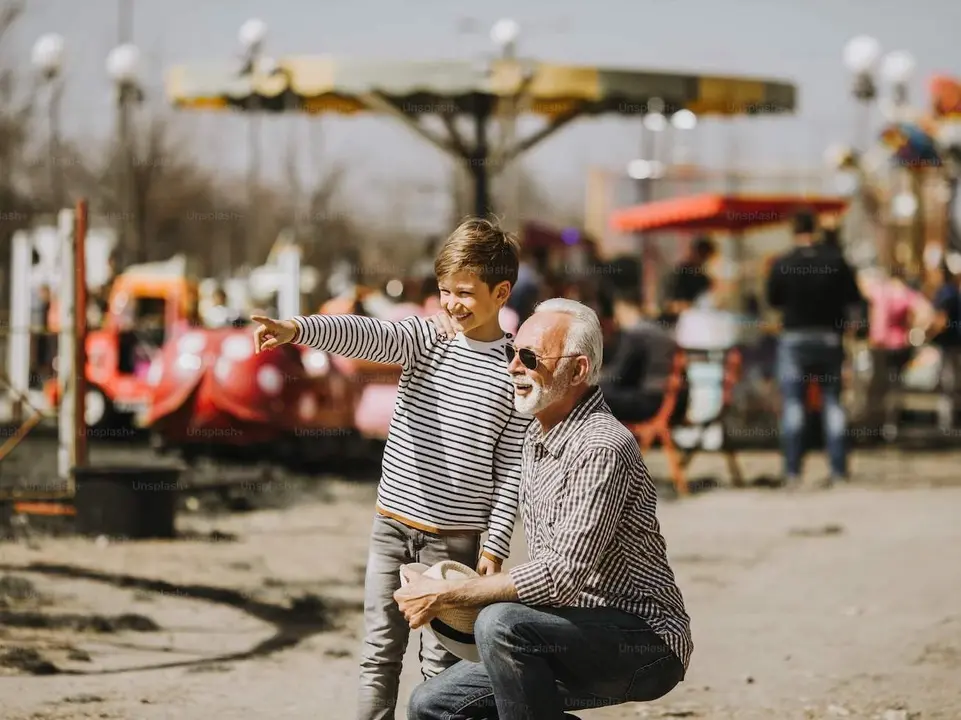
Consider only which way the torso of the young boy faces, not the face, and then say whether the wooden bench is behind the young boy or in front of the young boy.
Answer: behind

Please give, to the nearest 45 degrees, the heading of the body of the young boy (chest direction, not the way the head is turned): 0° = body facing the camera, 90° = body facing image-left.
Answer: approximately 45°

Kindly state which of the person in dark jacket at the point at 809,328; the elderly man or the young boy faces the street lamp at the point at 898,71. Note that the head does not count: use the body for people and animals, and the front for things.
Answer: the person in dark jacket

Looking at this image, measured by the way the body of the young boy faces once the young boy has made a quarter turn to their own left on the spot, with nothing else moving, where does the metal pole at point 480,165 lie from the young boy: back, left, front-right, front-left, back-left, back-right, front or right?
back-left

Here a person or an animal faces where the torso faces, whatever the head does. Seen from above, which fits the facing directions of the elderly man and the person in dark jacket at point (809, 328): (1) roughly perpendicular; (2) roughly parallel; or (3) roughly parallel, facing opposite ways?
roughly perpendicular

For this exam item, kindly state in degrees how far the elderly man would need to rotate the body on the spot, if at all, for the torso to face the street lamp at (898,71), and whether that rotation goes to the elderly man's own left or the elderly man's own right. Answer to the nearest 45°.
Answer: approximately 90° to the elderly man's own right

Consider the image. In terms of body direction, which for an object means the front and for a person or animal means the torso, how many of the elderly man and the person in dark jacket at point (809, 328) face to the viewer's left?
1

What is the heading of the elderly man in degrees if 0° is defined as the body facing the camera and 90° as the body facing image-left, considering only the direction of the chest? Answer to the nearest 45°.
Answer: approximately 90°

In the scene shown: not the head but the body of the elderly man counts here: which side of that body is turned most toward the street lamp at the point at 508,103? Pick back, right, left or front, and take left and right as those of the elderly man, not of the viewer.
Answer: right

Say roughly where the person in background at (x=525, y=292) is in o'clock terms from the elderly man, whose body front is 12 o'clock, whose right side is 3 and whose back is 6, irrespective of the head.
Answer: The person in background is roughly at 3 o'clock from the elderly man.

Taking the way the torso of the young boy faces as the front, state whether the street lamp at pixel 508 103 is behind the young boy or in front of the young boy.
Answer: behind

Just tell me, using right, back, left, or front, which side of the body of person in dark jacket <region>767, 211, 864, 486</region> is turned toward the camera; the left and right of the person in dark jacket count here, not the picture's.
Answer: back

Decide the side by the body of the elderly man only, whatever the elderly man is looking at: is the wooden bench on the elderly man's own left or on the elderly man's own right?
on the elderly man's own right

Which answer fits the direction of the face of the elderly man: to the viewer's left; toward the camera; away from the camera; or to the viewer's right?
to the viewer's left

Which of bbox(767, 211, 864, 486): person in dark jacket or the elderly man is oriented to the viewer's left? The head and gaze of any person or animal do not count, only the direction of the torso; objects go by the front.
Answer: the elderly man

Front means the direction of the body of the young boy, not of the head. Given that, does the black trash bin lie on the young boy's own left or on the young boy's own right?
on the young boy's own right
